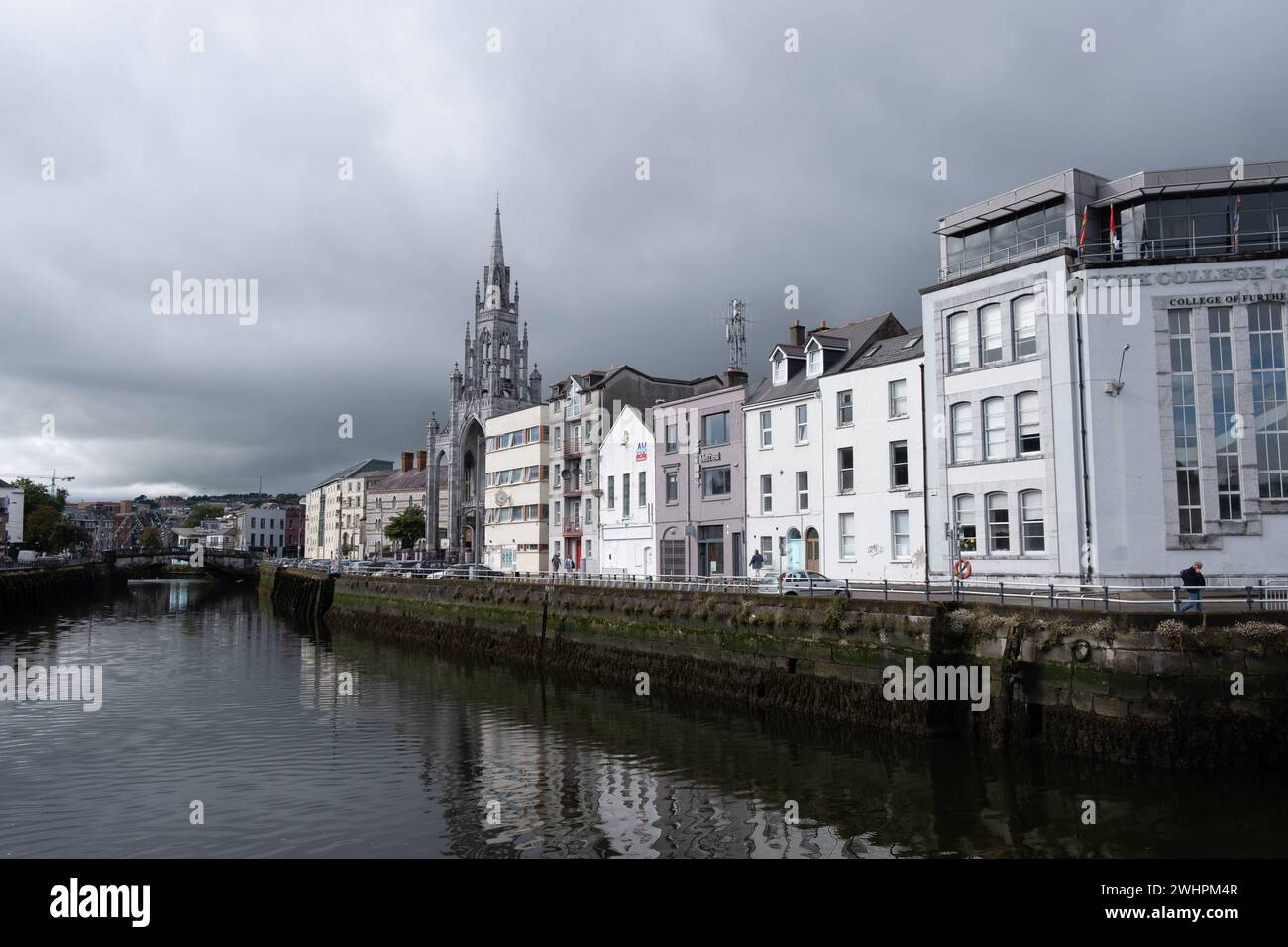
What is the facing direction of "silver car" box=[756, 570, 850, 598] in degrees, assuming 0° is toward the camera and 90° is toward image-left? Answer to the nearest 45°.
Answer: approximately 270°

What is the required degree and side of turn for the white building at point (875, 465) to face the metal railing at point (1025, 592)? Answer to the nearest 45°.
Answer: approximately 45° to its left

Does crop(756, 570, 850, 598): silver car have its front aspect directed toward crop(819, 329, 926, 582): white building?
no

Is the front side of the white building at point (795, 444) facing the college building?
no

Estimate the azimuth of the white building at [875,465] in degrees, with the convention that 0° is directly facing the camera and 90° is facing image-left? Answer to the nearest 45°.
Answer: approximately 45°

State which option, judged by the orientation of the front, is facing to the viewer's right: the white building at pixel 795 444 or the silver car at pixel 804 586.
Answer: the silver car

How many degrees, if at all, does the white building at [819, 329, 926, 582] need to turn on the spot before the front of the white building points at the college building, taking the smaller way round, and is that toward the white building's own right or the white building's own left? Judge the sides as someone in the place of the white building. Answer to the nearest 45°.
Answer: approximately 90° to the white building's own left

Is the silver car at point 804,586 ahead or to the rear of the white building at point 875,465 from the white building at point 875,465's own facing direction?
ahead

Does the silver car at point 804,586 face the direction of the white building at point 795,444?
no

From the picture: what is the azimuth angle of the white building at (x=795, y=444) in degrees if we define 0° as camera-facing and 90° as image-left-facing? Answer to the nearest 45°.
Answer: approximately 45°

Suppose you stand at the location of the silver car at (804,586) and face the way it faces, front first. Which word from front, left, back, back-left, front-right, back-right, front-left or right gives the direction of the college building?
front
